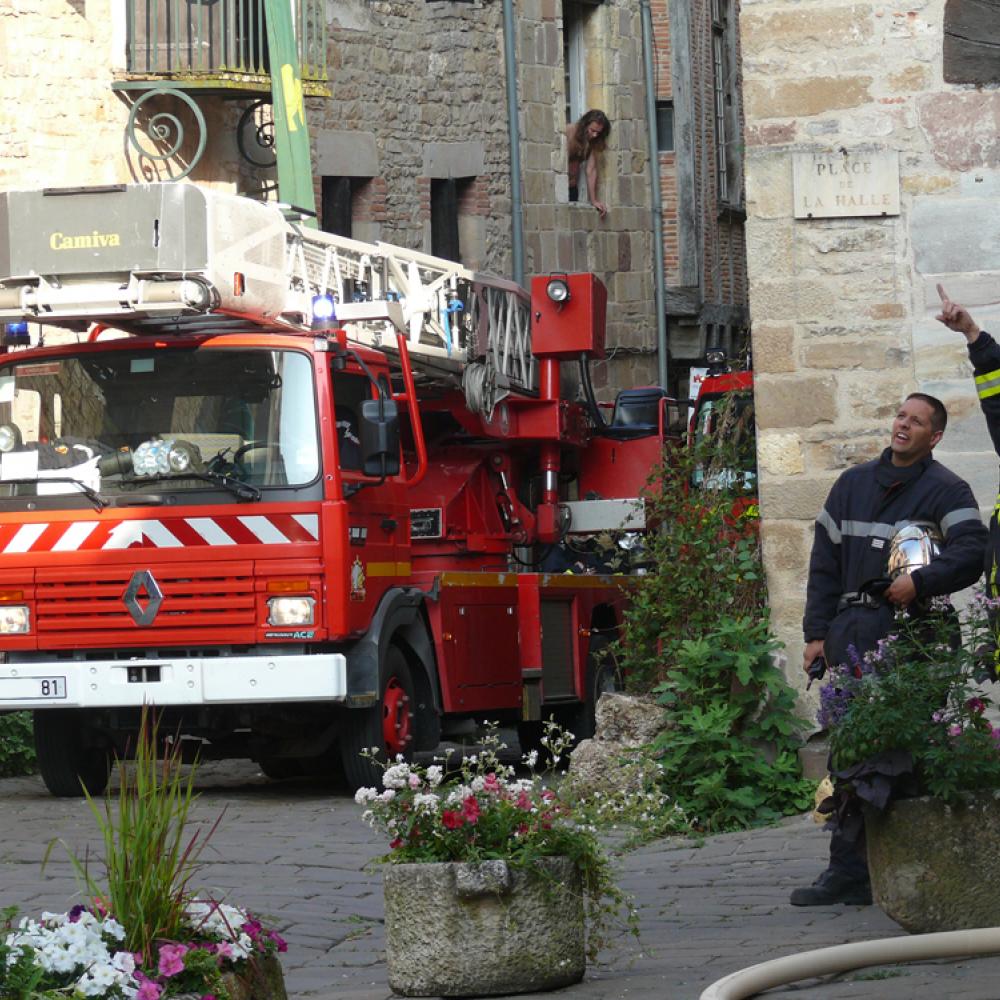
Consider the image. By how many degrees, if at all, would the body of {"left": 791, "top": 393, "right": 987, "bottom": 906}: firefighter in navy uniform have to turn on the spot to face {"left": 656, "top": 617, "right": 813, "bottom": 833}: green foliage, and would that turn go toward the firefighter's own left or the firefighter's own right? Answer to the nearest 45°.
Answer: approximately 135° to the firefighter's own right

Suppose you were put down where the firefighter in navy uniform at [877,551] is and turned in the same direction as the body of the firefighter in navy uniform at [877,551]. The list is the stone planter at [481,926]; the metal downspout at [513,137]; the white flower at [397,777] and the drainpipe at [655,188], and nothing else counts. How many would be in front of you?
2

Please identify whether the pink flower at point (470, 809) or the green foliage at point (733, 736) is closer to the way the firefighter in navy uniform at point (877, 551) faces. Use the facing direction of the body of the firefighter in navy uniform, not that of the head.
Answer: the pink flower

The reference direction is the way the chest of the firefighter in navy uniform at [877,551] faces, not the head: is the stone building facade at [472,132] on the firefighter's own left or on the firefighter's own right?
on the firefighter's own right

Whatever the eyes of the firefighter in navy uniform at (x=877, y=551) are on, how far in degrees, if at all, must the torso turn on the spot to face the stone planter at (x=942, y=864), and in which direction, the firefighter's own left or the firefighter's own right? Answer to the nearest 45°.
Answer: approximately 45° to the firefighter's own left

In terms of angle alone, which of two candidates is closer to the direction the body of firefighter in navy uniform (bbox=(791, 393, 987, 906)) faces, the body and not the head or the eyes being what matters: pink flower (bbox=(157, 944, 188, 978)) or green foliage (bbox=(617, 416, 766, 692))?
the pink flower

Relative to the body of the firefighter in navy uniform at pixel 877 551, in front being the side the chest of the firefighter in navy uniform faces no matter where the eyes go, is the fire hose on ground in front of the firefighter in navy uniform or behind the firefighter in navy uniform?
in front

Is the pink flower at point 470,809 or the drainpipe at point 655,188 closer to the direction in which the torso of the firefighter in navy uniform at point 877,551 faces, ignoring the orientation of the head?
the pink flower

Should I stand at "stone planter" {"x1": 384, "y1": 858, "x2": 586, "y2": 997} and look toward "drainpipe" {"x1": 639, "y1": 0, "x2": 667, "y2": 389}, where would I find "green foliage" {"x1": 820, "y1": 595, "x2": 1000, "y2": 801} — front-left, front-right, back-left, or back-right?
front-right

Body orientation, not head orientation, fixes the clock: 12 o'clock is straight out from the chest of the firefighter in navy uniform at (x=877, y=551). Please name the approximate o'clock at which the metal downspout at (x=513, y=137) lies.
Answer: The metal downspout is roughly at 4 o'clock from the firefighter in navy uniform.

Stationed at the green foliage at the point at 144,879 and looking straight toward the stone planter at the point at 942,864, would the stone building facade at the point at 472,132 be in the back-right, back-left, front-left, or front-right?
front-left

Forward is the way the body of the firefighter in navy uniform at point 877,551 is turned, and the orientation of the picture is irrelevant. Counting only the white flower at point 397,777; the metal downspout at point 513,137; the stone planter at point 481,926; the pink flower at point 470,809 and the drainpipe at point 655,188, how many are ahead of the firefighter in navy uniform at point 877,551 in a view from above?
3

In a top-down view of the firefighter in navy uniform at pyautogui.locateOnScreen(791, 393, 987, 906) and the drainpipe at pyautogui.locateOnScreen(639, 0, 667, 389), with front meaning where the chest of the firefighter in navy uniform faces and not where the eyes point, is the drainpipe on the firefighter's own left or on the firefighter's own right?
on the firefighter's own right

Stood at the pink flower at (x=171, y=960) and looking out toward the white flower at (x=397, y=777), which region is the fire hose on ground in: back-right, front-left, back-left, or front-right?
front-right

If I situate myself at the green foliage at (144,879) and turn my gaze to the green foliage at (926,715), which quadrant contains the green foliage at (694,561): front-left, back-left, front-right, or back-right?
front-left

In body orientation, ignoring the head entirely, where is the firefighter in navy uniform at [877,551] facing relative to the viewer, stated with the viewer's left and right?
facing the viewer and to the left of the viewer

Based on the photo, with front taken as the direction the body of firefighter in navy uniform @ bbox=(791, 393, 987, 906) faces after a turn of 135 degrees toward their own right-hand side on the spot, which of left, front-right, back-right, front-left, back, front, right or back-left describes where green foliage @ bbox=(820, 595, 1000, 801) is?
back

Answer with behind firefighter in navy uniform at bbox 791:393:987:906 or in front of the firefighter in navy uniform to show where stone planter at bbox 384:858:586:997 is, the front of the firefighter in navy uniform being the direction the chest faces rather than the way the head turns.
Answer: in front
